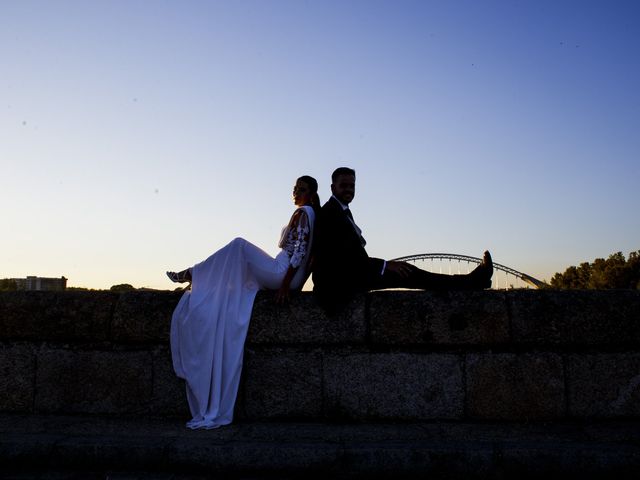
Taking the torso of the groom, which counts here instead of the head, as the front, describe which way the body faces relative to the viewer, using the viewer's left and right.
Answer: facing to the right of the viewer
